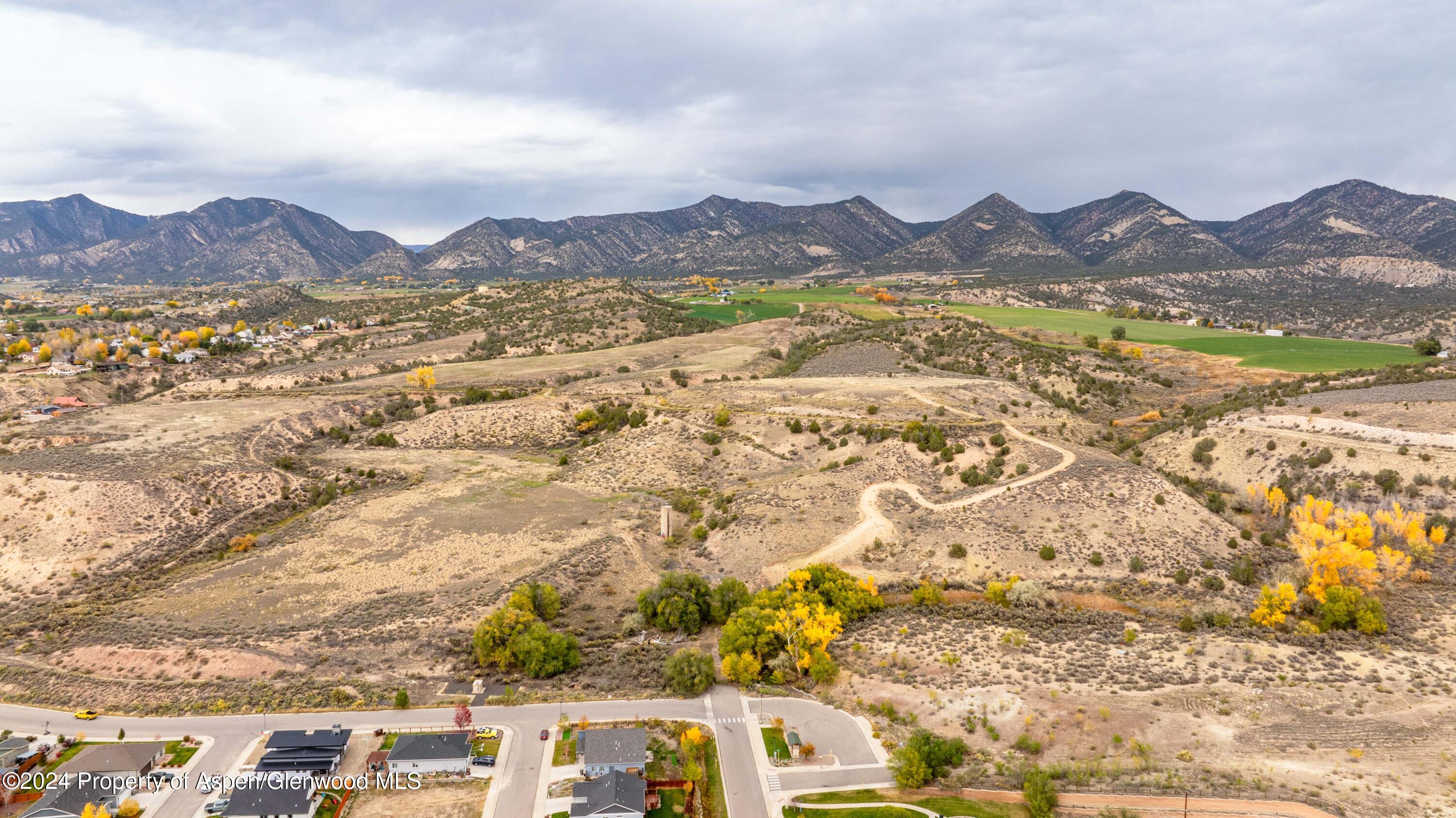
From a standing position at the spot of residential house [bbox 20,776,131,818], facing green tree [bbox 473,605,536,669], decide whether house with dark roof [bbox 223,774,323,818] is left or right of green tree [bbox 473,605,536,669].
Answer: right

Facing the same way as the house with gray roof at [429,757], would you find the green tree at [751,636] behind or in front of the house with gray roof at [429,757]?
in front

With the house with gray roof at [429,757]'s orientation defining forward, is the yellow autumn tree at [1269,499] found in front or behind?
in front

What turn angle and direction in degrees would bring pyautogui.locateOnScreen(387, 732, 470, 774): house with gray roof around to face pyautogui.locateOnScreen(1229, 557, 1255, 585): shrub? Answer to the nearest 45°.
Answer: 0° — it already faces it

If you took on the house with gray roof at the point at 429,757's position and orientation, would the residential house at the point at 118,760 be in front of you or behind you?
behind

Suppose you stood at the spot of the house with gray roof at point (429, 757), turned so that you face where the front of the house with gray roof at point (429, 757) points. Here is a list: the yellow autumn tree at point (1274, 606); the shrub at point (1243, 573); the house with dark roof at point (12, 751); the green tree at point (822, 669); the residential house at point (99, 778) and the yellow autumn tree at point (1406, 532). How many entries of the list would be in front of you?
4

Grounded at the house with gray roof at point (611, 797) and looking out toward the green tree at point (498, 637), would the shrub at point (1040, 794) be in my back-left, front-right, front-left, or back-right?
back-right

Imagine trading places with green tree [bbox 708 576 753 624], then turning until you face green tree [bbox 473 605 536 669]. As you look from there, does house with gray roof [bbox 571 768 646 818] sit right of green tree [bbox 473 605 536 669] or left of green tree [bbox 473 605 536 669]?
left
